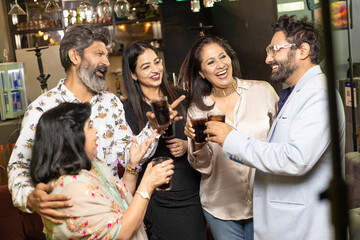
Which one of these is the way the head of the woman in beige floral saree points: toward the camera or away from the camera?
away from the camera

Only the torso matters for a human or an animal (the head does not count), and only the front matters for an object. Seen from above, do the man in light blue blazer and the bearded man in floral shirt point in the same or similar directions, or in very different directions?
very different directions

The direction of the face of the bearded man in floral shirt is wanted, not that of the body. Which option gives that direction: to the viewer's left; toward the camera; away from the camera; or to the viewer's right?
to the viewer's right

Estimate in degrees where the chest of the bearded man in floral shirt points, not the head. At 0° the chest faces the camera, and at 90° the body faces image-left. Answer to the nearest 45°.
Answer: approximately 315°

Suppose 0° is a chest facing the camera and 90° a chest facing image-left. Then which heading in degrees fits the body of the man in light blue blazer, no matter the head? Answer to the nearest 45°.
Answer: approximately 90°

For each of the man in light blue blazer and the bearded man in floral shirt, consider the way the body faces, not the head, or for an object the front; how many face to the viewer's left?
1

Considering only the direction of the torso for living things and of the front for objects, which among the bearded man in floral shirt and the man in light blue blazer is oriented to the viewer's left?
the man in light blue blazer

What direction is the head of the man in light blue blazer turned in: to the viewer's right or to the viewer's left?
to the viewer's left

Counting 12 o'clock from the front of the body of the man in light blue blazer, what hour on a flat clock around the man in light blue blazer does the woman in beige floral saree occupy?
The woman in beige floral saree is roughly at 11 o'clock from the man in light blue blazer.
